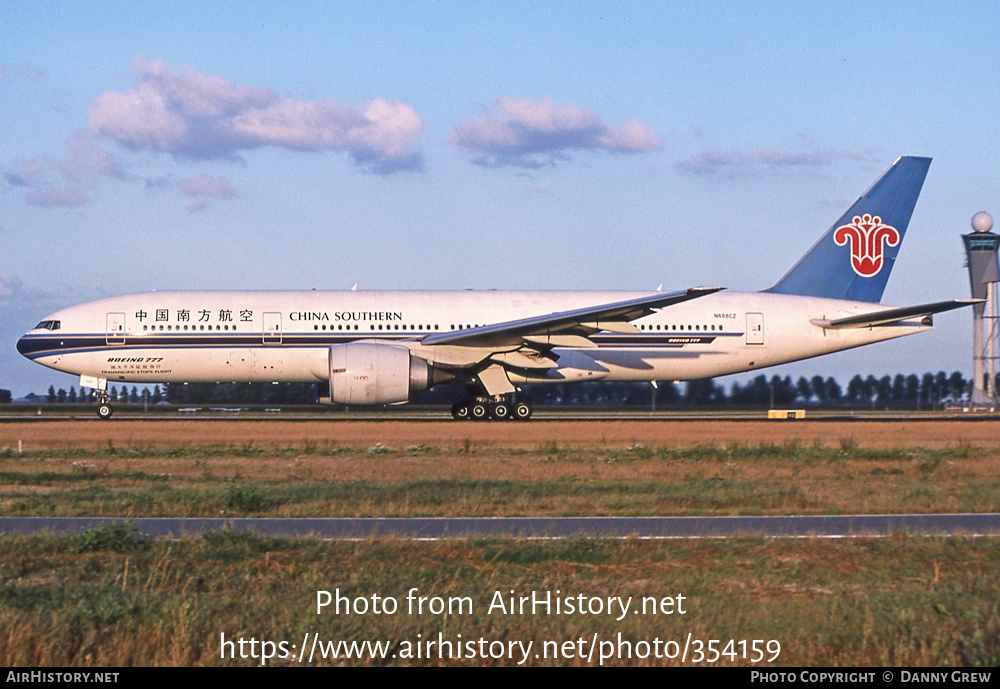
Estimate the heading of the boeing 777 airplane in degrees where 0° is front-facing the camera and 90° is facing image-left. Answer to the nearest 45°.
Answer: approximately 90°
